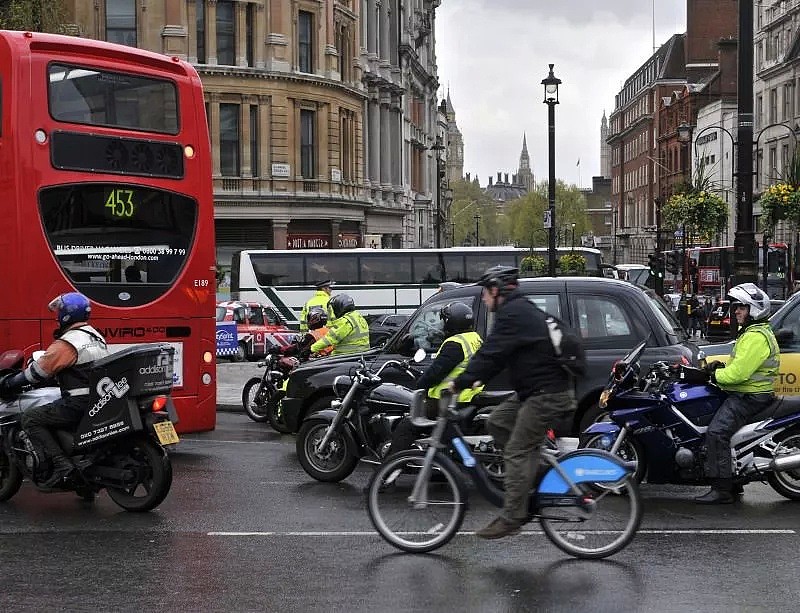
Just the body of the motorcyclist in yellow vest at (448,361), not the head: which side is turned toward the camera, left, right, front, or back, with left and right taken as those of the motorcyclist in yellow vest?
left

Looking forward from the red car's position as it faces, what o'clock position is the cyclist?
The cyclist is roughly at 3 o'clock from the red car.

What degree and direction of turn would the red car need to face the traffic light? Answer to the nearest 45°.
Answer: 0° — it already faces it

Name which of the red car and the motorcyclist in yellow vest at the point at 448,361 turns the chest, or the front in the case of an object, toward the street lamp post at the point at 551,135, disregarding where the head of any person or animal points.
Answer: the red car

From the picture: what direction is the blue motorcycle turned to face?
to the viewer's left

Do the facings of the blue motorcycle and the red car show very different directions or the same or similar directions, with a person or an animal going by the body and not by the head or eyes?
very different directions
